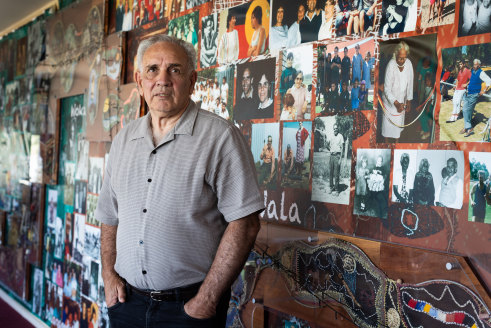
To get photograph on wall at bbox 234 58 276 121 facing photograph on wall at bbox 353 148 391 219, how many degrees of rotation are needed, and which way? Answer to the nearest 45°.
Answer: approximately 90° to its left

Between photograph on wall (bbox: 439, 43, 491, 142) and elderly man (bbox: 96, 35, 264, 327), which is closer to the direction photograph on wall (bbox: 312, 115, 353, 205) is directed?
the elderly man

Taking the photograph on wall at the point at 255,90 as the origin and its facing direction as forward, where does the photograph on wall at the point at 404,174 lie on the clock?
the photograph on wall at the point at 404,174 is roughly at 9 o'clock from the photograph on wall at the point at 255,90.
